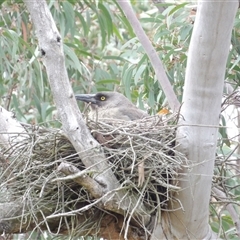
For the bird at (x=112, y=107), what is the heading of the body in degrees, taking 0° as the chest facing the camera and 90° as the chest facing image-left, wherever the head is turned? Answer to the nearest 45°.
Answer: approximately 90°

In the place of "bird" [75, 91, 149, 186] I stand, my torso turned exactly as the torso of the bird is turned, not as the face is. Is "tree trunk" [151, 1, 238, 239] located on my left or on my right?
on my left
